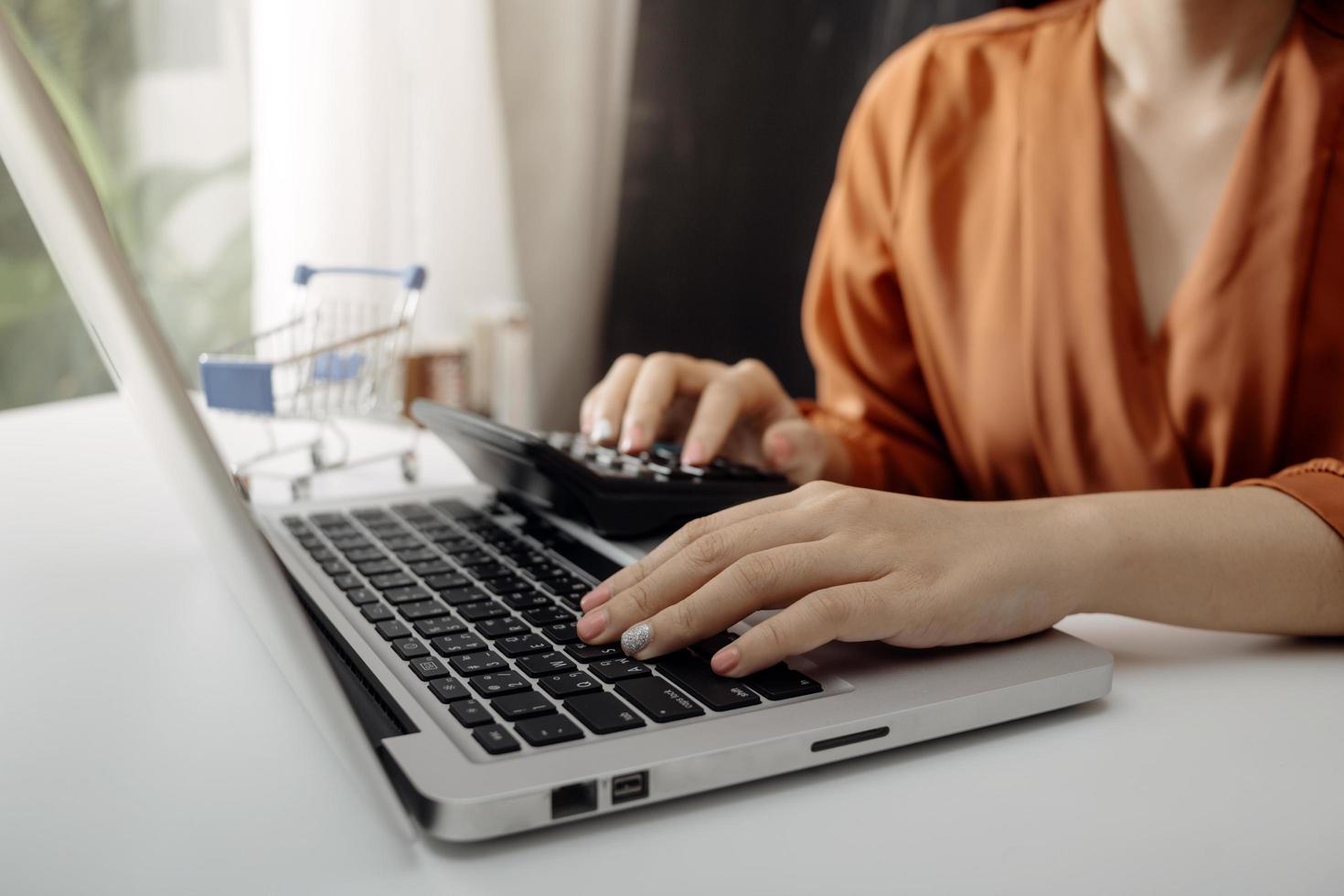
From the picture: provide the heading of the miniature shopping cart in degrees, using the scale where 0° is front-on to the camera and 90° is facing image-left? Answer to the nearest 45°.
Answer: approximately 45°

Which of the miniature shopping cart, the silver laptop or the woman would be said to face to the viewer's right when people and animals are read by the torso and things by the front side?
the silver laptop

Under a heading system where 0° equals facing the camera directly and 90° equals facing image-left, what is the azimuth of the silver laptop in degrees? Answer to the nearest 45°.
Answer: approximately 270°

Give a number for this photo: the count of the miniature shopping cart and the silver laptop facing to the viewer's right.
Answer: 1

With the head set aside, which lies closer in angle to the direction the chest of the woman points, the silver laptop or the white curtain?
the silver laptop

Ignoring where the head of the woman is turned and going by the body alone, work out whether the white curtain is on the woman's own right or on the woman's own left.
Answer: on the woman's own right

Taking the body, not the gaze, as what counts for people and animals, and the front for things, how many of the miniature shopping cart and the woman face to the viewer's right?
0

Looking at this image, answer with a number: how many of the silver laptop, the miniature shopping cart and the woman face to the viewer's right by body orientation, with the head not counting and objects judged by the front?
1

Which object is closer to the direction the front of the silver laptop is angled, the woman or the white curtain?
the woman

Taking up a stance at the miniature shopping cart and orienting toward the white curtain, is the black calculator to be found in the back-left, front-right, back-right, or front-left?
back-right
